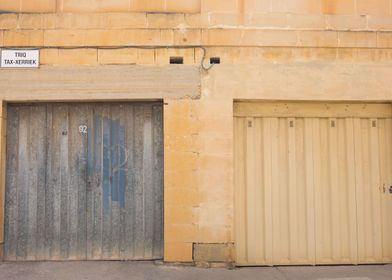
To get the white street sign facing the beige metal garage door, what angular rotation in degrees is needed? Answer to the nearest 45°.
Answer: approximately 90° to its left

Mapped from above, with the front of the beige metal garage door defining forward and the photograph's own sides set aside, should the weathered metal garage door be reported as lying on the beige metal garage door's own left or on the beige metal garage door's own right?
on the beige metal garage door's own right

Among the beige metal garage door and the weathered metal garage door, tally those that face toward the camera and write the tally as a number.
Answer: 2

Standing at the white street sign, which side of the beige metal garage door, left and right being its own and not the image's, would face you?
right

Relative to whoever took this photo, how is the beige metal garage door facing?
facing the viewer

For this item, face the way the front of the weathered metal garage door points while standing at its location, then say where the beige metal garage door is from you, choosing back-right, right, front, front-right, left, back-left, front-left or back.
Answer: left

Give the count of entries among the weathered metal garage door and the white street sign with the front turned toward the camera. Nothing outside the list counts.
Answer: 2

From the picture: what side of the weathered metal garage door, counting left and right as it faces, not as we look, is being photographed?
front
